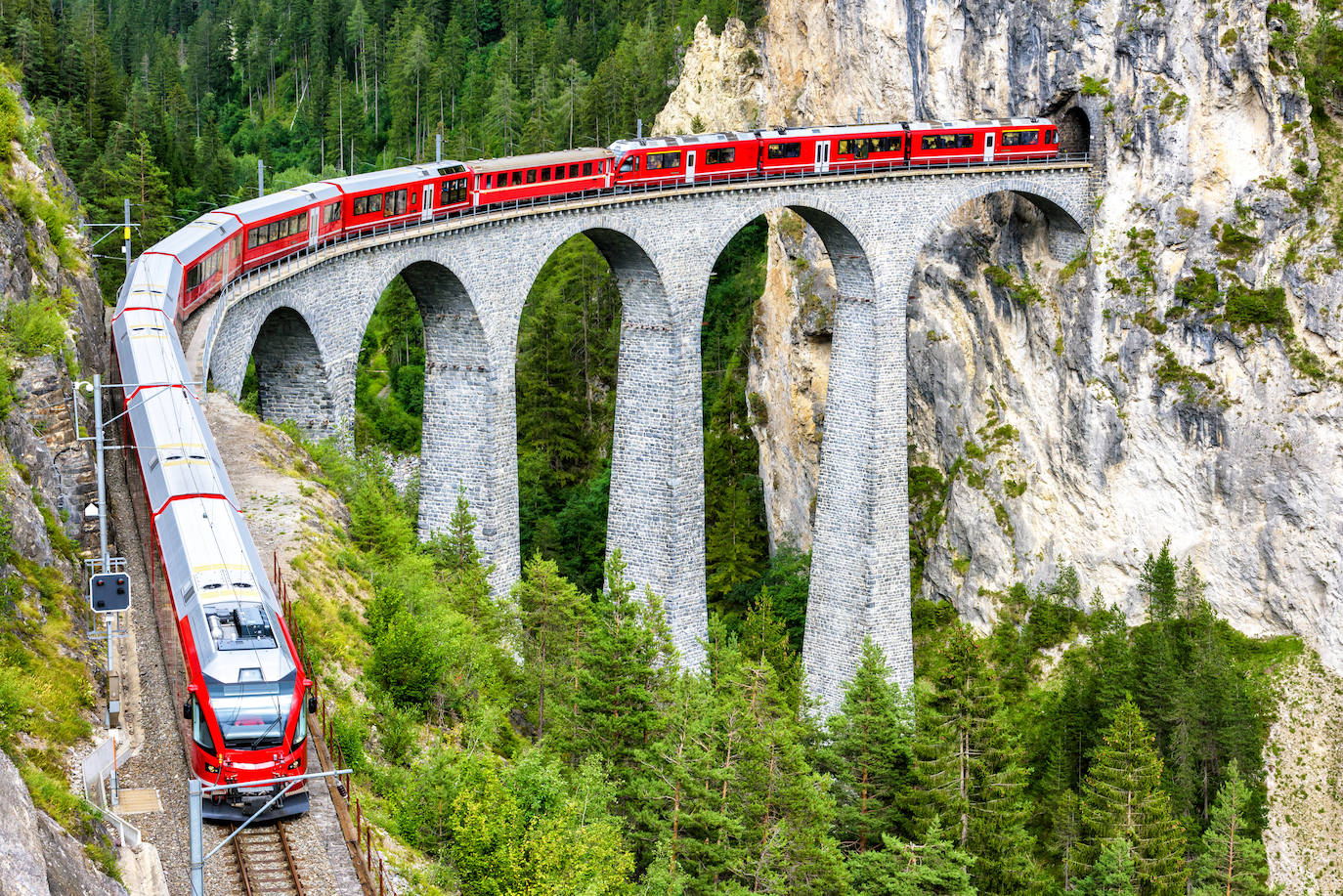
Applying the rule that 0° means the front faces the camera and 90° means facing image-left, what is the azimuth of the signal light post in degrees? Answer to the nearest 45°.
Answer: approximately 0°

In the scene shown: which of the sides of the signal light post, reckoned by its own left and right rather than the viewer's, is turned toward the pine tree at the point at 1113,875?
left

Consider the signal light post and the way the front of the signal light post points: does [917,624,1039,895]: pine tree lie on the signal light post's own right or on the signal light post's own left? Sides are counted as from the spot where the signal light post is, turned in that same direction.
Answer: on the signal light post's own left

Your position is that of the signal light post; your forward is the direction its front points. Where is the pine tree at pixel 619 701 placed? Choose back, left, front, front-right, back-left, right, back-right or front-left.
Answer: back-left

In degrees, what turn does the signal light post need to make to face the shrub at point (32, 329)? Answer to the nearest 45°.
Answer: approximately 180°

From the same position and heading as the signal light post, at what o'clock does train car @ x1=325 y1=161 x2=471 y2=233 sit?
The train car is roughly at 7 o'clock from the signal light post.

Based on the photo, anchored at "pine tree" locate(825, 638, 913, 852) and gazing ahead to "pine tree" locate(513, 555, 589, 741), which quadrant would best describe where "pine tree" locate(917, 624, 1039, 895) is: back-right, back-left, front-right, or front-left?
back-left

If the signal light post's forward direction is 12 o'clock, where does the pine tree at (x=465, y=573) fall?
The pine tree is roughly at 7 o'clock from the signal light post.

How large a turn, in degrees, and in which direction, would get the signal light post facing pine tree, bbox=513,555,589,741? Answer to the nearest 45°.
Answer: approximately 135° to its left
